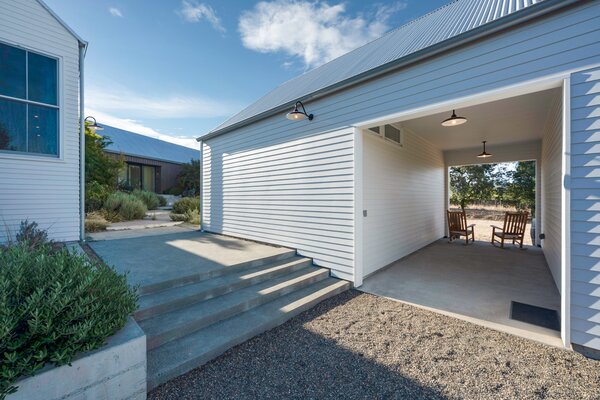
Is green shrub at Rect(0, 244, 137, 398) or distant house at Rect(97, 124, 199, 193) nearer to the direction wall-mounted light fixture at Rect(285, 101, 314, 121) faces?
the green shrub

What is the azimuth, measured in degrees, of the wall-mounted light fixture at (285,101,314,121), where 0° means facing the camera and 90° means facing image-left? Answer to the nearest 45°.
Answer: approximately 45°

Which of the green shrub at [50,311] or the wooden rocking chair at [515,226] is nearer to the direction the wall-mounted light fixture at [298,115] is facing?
the green shrub

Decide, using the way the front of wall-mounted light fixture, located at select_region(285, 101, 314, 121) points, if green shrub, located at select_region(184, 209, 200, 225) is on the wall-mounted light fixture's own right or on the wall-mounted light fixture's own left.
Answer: on the wall-mounted light fixture's own right

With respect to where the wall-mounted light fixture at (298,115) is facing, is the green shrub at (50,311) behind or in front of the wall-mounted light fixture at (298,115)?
in front

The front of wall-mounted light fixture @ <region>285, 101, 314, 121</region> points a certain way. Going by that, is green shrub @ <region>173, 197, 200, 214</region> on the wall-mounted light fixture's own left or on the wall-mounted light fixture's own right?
on the wall-mounted light fixture's own right

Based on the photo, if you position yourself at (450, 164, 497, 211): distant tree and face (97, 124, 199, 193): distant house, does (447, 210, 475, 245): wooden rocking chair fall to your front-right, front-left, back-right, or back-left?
front-left

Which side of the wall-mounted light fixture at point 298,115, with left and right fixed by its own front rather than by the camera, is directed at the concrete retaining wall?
front
